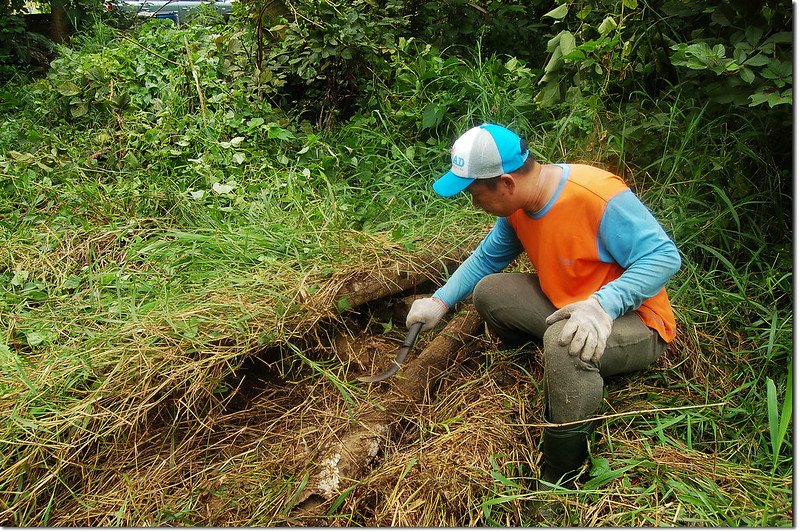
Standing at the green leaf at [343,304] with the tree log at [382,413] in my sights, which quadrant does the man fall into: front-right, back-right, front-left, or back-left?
front-left

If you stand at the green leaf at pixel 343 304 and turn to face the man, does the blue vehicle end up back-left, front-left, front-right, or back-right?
back-left

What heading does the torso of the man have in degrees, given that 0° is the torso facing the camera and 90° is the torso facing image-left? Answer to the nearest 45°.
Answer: approximately 45°

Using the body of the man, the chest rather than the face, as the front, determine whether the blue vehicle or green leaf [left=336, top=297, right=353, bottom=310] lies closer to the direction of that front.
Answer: the green leaf

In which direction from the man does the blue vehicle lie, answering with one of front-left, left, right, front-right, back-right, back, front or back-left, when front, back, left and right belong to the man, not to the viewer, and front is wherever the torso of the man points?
right

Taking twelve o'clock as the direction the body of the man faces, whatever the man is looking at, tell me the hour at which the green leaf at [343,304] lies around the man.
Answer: The green leaf is roughly at 2 o'clock from the man.

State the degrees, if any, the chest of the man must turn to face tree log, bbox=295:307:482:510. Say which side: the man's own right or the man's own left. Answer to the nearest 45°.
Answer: approximately 45° to the man's own right

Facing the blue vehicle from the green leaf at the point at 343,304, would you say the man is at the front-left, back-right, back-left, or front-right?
back-right

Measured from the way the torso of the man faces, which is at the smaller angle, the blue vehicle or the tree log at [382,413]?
the tree log
